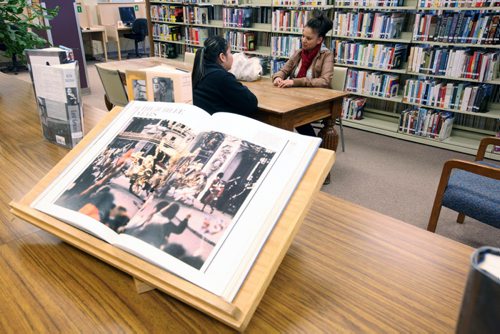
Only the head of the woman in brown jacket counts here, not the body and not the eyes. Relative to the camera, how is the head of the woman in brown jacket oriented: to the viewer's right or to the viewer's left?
to the viewer's left

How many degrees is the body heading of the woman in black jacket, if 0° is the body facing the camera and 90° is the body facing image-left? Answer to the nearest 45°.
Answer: approximately 225°

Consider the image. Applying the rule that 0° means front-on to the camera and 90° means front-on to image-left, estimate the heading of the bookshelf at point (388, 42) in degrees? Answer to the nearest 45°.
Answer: approximately 45°

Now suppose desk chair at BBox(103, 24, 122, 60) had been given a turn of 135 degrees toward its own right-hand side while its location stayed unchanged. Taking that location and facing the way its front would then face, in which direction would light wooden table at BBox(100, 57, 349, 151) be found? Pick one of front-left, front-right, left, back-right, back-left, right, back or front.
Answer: front

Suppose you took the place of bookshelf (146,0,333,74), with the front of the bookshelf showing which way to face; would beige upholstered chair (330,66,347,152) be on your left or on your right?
on your left

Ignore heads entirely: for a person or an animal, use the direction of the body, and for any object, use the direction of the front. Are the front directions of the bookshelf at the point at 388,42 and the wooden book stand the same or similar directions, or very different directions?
same or similar directions

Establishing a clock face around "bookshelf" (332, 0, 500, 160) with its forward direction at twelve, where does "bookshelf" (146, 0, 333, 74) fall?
"bookshelf" (146, 0, 333, 74) is roughly at 2 o'clock from "bookshelf" (332, 0, 500, 160).

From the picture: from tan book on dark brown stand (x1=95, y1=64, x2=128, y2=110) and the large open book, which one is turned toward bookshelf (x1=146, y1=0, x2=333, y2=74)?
the tan book on dark brown stand

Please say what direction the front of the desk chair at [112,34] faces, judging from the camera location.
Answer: facing away from the viewer and to the right of the viewer

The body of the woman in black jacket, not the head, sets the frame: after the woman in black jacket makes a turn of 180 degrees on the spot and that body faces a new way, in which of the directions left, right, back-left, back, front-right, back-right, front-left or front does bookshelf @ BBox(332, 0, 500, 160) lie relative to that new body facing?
back

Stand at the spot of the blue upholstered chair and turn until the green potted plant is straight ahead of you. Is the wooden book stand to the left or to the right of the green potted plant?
left

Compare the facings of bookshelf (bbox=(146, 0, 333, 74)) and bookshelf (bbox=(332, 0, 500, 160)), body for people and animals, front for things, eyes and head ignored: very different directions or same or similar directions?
same or similar directions

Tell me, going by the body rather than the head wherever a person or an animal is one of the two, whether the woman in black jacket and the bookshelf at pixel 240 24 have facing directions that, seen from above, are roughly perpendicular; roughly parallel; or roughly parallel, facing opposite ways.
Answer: roughly parallel, facing opposite ways

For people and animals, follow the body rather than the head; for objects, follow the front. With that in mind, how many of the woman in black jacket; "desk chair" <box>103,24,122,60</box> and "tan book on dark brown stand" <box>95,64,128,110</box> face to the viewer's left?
0

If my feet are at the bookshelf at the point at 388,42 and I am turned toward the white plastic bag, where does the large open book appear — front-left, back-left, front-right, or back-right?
front-left

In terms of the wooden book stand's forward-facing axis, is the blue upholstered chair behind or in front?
behind

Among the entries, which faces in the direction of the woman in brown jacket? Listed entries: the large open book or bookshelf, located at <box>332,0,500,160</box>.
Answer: the bookshelf

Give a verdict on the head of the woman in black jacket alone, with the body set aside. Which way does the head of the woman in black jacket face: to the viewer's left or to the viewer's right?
to the viewer's right

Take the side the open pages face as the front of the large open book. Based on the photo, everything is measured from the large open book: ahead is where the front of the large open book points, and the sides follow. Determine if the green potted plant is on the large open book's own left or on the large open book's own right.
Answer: on the large open book's own right
